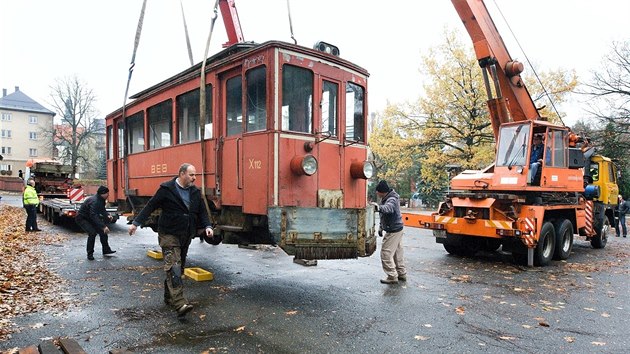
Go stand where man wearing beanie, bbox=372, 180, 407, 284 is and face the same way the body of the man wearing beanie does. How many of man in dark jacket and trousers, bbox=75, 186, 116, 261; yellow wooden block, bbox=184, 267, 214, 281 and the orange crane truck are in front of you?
2

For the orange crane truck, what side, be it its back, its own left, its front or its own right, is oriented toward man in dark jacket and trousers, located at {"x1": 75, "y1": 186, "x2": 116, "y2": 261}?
back

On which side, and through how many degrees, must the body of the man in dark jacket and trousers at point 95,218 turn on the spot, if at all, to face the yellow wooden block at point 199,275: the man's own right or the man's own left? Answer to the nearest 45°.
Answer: approximately 45° to the man's own right

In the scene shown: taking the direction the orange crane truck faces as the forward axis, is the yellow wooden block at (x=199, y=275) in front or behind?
behind

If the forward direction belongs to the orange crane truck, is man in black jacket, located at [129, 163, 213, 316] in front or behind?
behind

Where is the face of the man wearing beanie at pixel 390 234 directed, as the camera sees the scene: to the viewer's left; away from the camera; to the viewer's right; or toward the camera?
to the viewer's left

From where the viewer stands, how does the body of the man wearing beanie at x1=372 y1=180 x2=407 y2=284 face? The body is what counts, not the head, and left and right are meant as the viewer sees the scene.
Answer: facing to the left of the viewer

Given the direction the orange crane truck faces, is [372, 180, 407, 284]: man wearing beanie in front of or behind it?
behind

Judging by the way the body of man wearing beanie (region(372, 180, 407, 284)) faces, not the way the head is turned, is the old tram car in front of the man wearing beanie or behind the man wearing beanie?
in front

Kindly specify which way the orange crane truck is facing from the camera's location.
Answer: facing away from the viewer and to the right of the viewer
